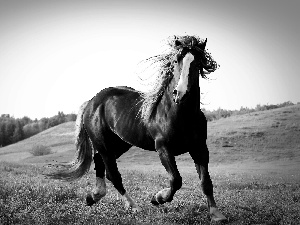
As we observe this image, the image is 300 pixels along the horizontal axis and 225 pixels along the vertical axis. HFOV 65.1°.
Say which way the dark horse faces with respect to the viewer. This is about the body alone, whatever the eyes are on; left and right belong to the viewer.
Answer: facing the viewer and to the right of the viewer
